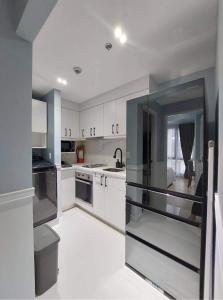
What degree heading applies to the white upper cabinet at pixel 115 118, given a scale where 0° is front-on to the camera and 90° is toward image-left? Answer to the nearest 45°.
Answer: approximately 45°

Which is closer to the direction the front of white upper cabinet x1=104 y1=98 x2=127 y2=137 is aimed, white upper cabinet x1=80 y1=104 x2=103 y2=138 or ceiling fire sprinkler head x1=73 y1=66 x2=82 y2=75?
the ceiling fire sprinkler head

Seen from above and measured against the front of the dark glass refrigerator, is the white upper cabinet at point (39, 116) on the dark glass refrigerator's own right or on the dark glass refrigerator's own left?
on the dark glass refrigerator's own right

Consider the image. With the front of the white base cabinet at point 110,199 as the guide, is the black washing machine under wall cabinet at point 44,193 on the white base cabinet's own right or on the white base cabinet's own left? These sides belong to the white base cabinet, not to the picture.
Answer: on the white base cabinet's own right

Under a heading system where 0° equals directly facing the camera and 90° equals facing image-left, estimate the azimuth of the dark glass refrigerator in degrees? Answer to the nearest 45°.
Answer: approximately 45°
